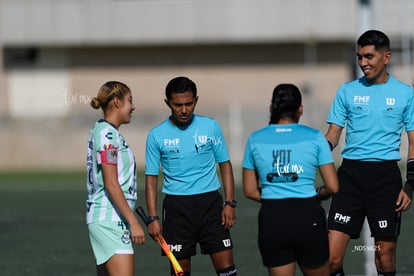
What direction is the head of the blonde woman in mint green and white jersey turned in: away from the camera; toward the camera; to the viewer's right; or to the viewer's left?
to the viewer's right

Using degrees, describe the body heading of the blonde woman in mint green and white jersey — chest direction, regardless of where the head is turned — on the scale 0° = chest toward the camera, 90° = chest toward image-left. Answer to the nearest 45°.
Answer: approximately 270°
